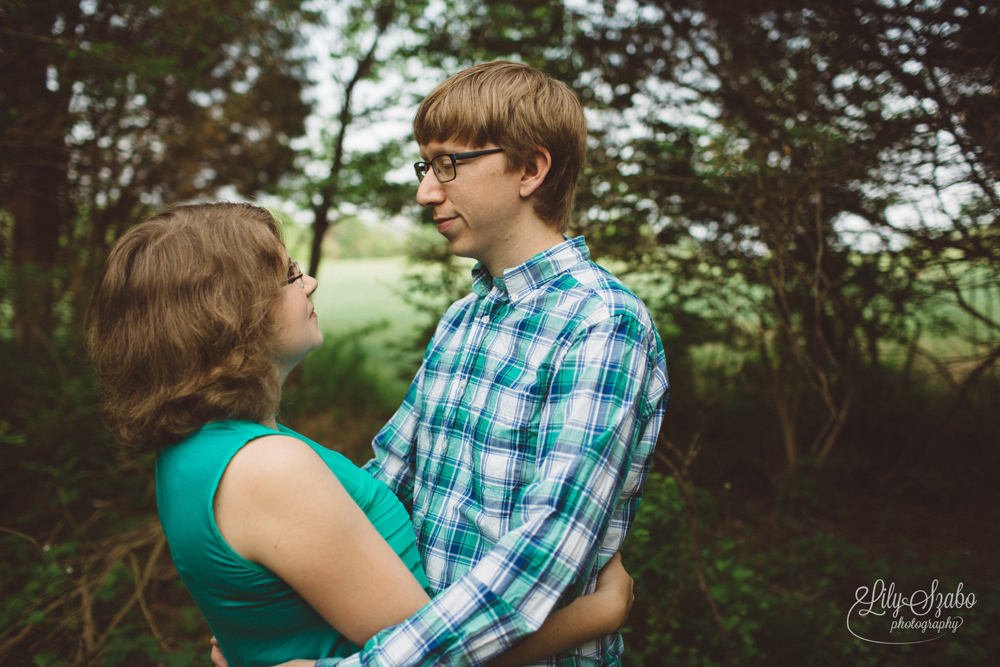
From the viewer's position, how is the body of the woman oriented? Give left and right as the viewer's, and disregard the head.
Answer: facing to the right of the viewer

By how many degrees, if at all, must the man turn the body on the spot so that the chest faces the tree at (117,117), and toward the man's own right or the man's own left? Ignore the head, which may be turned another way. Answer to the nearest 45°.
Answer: approximately 90° to the man's own right

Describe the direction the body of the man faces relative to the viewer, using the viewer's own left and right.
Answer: facing the viewer and to the left of the viewer

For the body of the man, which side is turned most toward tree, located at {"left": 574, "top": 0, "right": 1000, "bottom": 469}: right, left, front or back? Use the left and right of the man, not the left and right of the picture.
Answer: back

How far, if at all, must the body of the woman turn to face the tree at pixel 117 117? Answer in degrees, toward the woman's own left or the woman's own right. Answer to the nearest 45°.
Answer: approximately 90° to the woman's own left

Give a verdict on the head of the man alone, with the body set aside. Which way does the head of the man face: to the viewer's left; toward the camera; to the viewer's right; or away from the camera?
to the viewer's left

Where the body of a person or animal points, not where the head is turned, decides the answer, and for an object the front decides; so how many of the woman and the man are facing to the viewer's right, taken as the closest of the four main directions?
1

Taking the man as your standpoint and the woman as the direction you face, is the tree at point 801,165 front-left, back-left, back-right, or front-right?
back-right
